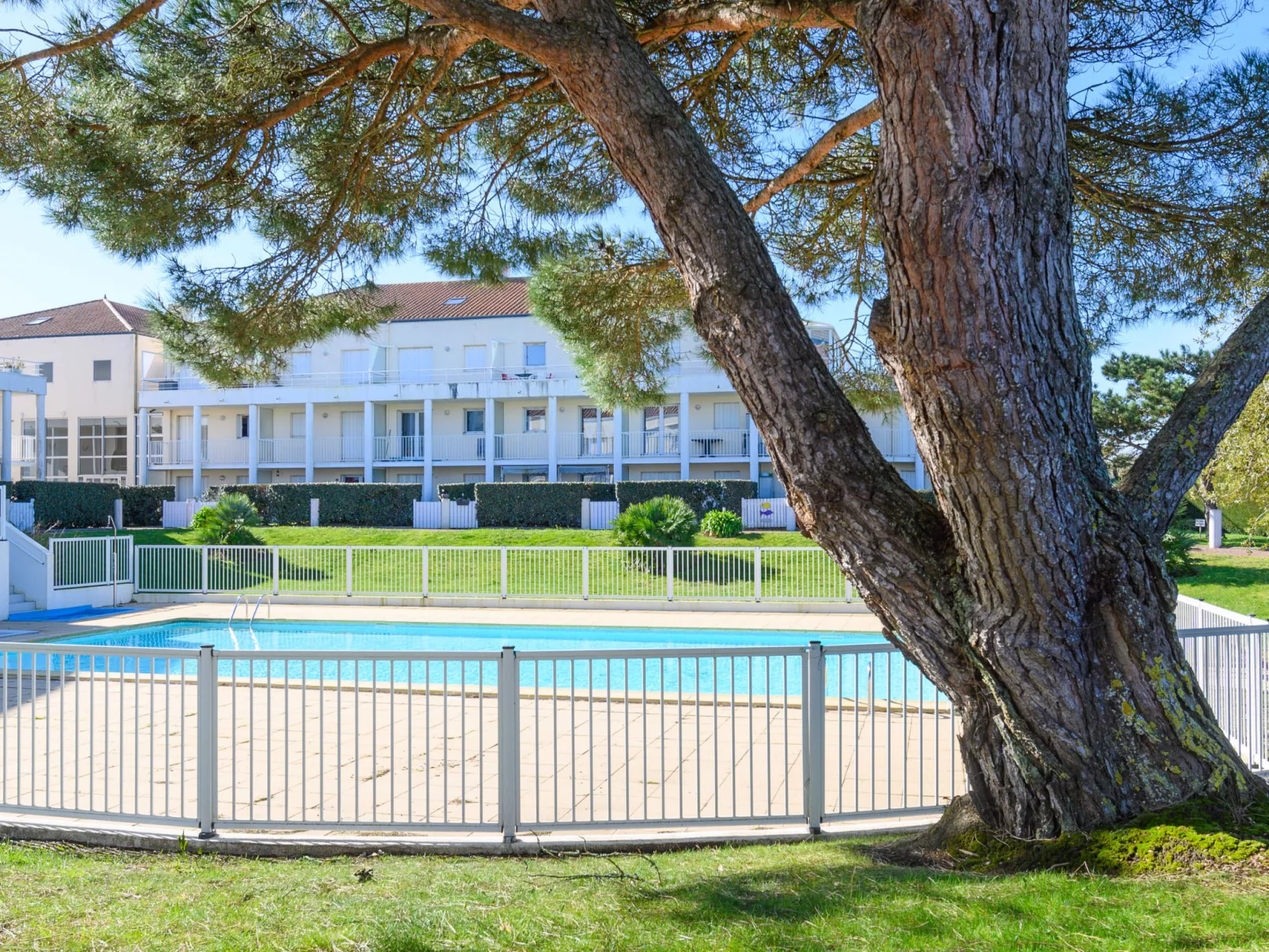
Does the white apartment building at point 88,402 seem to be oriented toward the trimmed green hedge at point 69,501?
yes

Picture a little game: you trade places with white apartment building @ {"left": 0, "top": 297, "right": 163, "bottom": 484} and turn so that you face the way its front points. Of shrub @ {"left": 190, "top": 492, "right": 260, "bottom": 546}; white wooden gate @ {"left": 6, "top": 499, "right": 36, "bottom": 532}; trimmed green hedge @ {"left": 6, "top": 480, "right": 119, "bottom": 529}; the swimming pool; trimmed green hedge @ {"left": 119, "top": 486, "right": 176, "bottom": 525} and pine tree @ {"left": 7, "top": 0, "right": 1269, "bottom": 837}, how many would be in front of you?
6

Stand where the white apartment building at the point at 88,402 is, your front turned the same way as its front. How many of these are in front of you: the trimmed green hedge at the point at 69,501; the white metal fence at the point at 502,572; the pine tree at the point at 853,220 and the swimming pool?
4

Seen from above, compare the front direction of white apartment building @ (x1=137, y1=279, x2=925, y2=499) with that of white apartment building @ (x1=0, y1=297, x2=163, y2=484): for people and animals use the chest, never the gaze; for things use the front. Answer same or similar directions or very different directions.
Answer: same or similar directions

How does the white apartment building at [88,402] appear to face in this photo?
toward the camera

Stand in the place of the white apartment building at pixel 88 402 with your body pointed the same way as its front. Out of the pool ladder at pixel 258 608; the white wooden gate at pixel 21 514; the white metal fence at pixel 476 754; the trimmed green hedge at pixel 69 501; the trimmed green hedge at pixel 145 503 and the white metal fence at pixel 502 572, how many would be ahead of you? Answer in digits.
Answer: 6

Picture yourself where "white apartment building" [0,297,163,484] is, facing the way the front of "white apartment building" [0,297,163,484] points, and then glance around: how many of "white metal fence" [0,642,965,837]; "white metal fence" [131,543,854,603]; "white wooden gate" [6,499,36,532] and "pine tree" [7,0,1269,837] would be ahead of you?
4

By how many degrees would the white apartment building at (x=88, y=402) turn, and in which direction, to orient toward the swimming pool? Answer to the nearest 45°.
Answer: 0° — it already faces it

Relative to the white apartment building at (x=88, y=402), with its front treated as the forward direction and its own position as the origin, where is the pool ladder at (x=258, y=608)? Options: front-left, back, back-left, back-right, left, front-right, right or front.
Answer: front

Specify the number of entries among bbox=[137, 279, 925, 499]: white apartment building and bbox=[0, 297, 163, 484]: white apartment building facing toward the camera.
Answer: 2

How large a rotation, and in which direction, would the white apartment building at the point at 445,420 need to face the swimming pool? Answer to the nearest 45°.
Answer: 0° — it already faces it

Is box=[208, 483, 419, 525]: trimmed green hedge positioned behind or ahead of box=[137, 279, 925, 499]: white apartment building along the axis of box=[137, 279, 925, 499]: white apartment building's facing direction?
ahead

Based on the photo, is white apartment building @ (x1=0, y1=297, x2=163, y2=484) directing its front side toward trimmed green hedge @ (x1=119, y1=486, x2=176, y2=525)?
yes

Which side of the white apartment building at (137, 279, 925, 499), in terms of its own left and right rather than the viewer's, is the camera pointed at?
front

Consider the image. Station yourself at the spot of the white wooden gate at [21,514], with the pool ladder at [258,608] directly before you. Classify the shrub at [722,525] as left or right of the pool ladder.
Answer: left
